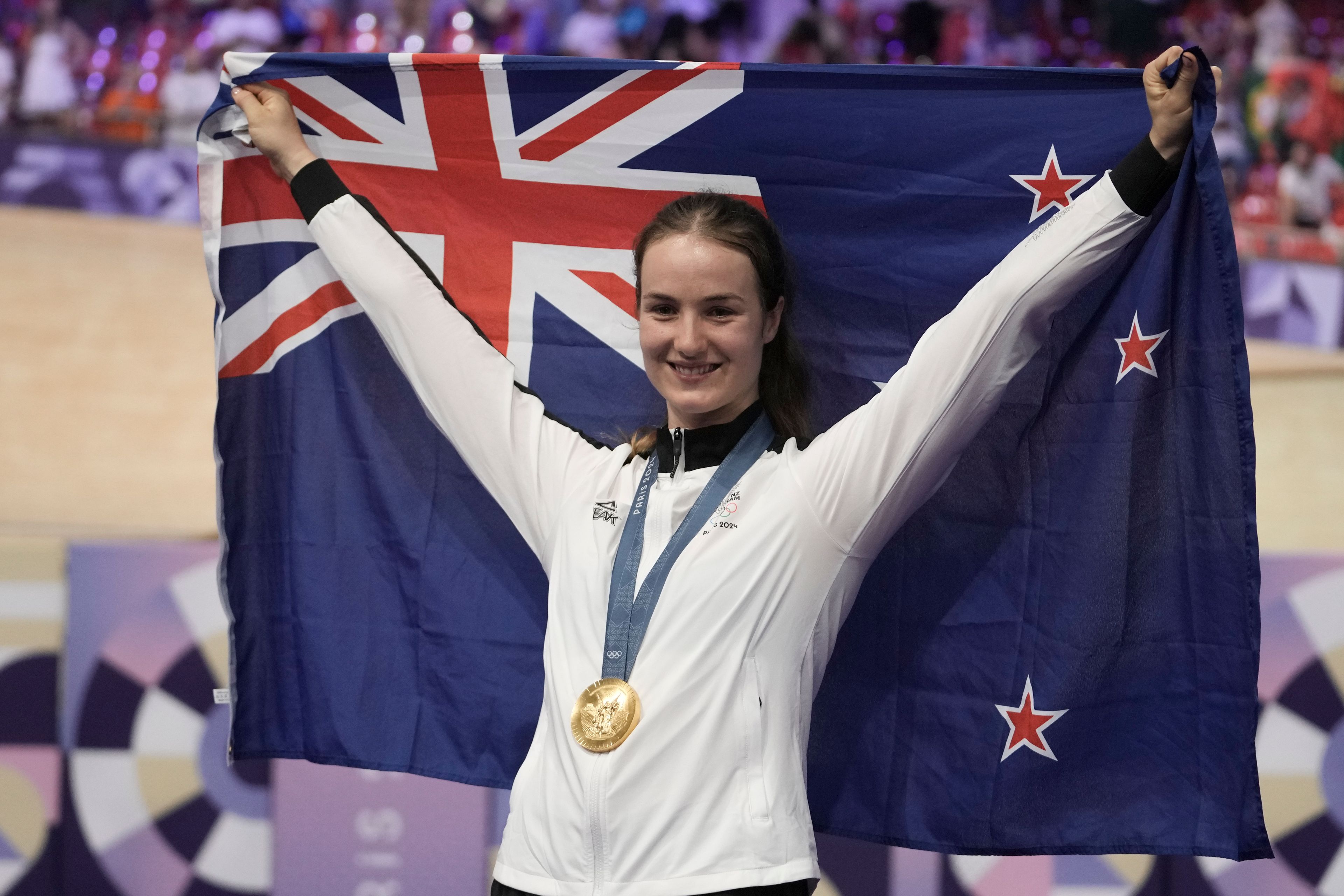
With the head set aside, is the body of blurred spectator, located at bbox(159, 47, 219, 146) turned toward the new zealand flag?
yes

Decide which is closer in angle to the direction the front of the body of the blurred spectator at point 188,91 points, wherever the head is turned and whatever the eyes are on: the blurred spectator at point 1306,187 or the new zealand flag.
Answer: the new zealand flag

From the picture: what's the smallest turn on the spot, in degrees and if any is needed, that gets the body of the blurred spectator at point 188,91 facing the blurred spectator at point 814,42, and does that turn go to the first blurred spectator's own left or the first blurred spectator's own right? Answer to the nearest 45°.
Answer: approximately 90° to the first blurred spectator's own left

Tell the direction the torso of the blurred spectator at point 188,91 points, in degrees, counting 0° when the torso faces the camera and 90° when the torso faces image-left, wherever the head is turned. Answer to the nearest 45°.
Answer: approximately 0°

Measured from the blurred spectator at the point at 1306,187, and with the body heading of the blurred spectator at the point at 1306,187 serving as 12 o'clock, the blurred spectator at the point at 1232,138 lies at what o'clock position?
the blurred spectator at the point at 1232,138 is roughly at 4 o'clock from the blurred spectator at the point at 1306,187.

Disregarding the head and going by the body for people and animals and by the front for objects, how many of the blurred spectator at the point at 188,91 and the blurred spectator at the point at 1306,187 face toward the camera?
2

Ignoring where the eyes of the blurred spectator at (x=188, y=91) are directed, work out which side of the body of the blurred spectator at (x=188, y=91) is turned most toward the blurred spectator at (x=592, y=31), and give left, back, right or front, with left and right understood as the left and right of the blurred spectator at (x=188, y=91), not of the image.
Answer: left

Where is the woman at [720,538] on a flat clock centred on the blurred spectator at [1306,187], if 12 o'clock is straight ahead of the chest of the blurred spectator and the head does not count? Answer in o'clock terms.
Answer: The woman is roughly at 12 o'clock from the blurred spectator.

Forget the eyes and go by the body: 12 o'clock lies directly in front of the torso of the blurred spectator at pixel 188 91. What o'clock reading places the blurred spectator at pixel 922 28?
the blurred spectator at pixel 922 28 is roughly at 9 o'clock from the blurred spectator at pixel 188 91.

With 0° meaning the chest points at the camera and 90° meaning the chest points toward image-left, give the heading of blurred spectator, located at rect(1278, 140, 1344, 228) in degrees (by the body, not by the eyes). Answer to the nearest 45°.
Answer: approximately 0°

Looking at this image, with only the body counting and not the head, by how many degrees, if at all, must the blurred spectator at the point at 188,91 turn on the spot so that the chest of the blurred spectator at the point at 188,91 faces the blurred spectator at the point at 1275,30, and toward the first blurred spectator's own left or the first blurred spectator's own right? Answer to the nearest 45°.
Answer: approximately 90° to the first blurred spectator's own left

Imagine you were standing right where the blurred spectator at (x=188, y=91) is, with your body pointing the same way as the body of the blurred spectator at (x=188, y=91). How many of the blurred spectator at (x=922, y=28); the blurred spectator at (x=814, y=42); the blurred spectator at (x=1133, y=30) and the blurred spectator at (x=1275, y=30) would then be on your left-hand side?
4

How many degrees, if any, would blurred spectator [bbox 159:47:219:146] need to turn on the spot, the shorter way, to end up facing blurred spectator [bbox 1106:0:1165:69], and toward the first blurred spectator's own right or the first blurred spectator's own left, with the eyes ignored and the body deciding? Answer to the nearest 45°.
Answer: approximately 90° to the first blurred spectator's own left
